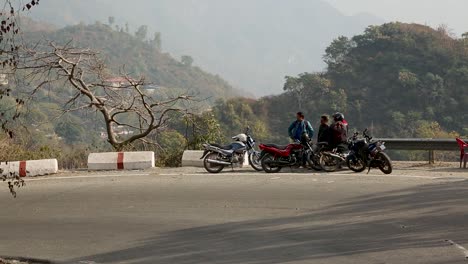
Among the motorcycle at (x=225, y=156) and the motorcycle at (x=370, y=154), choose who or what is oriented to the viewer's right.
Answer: the motorcycle at (x=225, y=156)

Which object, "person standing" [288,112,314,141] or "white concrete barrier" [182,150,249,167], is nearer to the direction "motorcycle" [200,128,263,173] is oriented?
the person standing

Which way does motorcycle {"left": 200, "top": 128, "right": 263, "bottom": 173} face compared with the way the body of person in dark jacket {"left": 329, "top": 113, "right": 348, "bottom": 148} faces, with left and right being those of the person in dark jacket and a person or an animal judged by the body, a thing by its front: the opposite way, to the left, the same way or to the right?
to the right

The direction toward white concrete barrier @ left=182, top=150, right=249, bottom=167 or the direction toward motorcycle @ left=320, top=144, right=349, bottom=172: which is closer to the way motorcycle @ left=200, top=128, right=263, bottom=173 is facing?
the motorcycle

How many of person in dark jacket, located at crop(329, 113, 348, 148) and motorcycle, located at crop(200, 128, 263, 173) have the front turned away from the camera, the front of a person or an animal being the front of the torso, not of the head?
1

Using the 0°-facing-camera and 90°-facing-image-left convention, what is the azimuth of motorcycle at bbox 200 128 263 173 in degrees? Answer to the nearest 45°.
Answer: approximately 270°

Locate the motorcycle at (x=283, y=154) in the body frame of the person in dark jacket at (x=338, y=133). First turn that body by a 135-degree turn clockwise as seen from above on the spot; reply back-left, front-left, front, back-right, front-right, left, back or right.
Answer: back-right

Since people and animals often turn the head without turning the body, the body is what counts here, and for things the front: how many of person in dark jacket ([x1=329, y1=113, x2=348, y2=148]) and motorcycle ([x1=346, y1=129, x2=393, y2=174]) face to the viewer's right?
0

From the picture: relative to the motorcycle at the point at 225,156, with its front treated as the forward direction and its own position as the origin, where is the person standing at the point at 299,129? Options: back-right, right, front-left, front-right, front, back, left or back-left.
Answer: front
